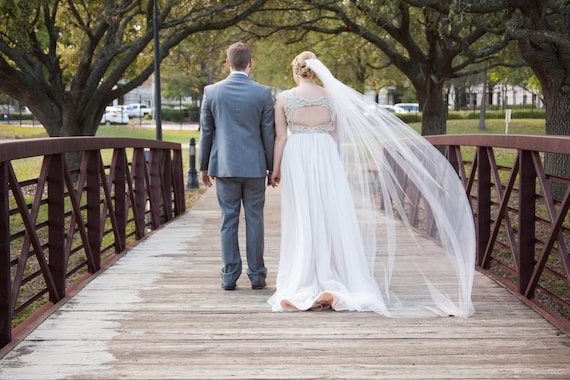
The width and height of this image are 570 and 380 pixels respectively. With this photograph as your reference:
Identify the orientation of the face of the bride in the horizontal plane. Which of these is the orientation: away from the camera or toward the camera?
away from the camera

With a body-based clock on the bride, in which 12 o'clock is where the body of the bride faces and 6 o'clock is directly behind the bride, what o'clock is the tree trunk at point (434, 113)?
The tree trunk is roughly at 12 o'clock from the bride.

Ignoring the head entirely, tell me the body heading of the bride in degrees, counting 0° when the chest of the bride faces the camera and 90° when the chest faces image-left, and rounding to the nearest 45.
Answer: approximately 180°

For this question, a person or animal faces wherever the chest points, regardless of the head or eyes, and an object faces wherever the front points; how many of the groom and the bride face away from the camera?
2

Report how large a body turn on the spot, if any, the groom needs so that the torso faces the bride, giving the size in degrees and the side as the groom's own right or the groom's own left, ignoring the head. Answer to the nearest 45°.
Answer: approximately 90° to the groom's own right

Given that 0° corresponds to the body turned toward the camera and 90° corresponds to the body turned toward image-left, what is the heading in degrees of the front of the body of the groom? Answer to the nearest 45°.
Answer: approximately 180°

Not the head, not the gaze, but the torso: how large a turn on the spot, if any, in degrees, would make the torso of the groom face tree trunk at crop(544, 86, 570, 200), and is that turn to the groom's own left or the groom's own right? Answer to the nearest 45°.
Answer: approximately 45° to the groom's own right
